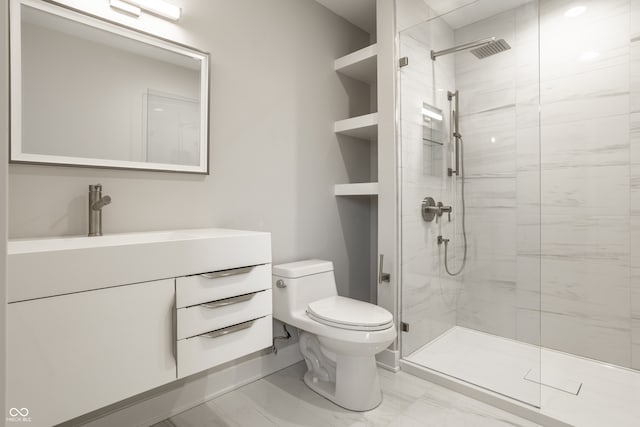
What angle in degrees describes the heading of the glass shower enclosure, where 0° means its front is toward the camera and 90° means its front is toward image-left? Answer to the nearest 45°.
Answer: approximately 45°

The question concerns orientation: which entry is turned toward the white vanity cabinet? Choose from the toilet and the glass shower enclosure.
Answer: the glass shower enclosure

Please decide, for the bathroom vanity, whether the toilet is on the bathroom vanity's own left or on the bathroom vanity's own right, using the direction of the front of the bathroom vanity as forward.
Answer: on the bathroom vanity's own left

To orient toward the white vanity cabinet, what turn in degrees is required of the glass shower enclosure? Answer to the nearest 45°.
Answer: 0° — it already faces it

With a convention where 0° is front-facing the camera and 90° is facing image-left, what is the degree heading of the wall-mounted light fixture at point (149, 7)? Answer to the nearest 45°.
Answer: approximately 315°
